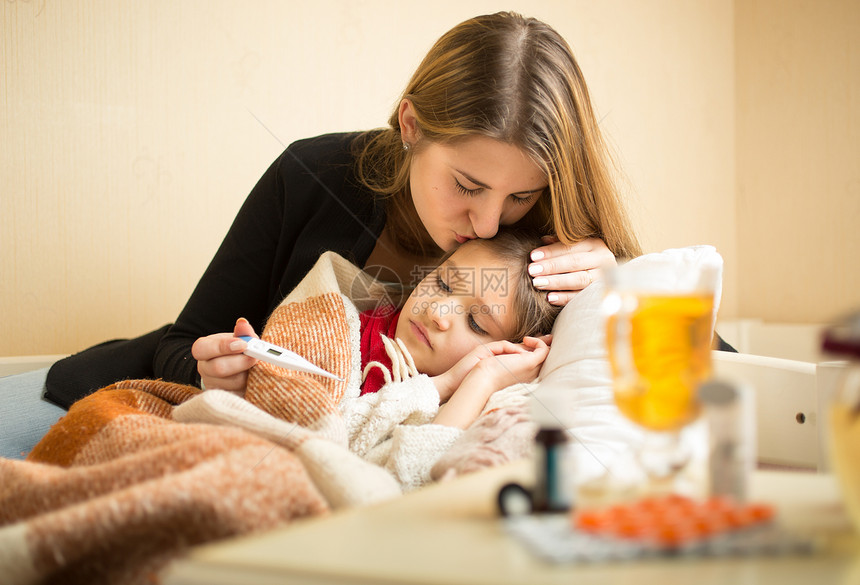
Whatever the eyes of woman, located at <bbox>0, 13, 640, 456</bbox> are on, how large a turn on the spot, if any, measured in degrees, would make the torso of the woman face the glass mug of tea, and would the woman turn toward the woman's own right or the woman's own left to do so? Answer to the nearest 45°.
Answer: approximately 45° to the woman's own right

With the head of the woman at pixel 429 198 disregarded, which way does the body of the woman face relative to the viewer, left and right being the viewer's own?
facing the viewer and to the right of the viewer

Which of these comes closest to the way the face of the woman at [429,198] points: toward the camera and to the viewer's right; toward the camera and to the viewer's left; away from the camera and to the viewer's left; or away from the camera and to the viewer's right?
toward the camera and to the viewer's right

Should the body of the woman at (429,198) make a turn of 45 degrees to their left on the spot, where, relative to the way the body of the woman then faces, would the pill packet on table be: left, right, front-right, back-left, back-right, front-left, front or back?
right

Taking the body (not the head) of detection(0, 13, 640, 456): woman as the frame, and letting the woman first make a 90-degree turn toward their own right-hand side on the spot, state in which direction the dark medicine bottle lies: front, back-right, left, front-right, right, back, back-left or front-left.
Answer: front-left

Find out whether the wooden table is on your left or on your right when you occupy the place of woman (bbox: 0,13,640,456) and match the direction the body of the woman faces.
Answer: on your right
